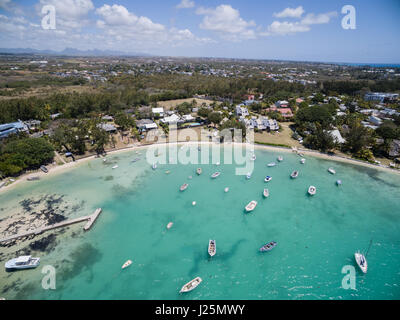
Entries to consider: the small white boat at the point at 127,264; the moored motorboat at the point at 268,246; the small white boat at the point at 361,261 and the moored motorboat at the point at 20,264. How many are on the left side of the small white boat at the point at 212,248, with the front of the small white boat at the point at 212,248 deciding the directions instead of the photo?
2

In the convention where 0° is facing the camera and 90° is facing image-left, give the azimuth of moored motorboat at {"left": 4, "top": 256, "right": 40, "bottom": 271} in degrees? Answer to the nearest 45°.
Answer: approximately 90°
